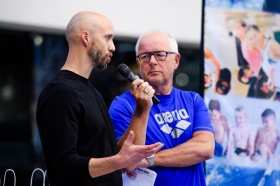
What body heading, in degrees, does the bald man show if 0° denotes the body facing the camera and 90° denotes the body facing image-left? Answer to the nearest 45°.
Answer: approximately 270°

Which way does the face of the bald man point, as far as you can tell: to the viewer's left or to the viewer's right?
to the viewer's right
